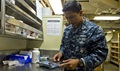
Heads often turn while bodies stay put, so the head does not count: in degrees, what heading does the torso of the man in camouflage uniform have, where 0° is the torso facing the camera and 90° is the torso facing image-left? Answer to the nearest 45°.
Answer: approximately 45°
